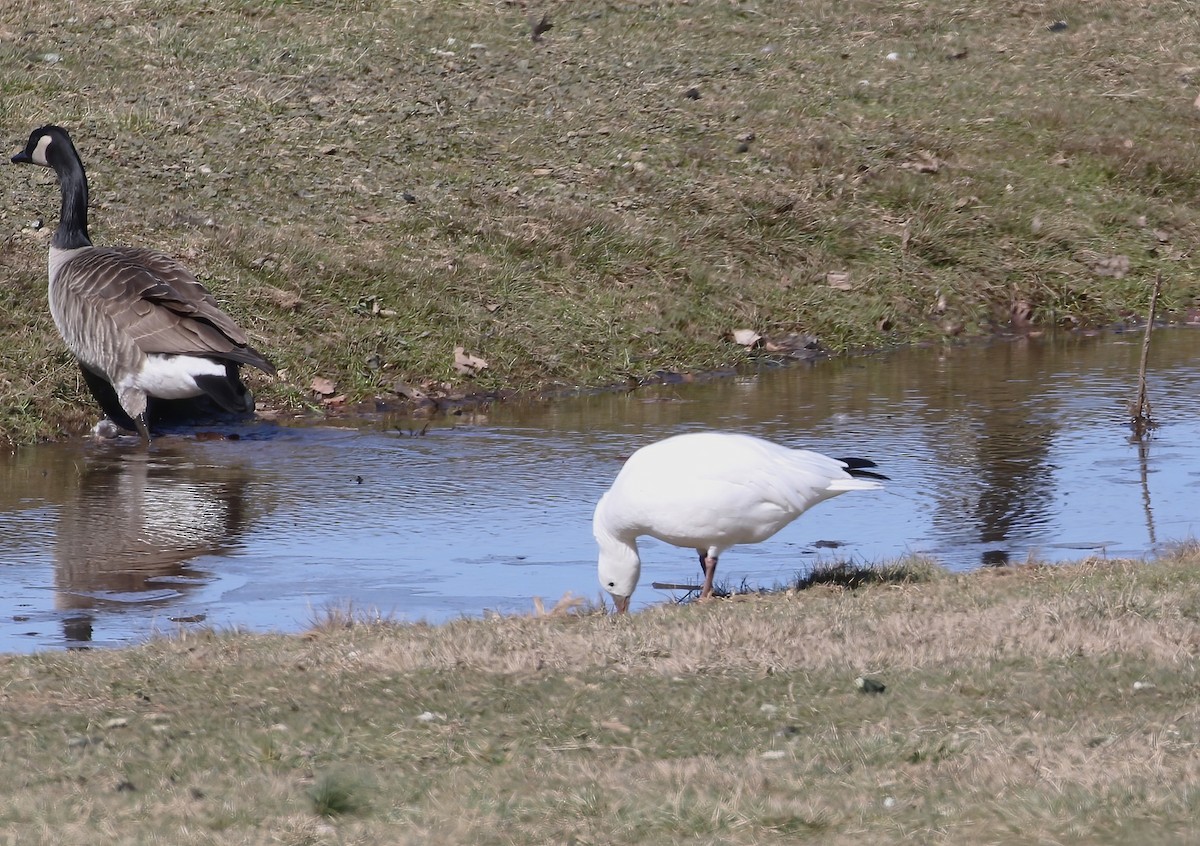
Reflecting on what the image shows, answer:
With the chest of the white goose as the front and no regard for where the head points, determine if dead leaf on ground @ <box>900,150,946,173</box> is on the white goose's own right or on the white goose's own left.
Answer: on the white goose's own right

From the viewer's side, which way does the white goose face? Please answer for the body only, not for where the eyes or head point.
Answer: to the viewer's left

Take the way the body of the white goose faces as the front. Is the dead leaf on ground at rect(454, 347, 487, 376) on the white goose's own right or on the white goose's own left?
on the white goose's own right

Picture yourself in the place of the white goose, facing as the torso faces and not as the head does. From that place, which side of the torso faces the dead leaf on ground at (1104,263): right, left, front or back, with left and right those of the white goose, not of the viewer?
right

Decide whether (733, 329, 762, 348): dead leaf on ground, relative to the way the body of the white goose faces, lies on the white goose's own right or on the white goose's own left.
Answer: on the white goose's own right

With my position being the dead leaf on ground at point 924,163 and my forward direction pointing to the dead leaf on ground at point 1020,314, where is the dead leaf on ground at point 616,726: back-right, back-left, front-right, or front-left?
front-right

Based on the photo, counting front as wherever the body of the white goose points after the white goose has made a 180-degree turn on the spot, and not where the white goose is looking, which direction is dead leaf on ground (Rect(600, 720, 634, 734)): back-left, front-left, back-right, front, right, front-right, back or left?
right

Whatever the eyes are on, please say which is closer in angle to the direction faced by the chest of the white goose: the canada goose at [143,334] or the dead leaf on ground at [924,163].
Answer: the canada goose

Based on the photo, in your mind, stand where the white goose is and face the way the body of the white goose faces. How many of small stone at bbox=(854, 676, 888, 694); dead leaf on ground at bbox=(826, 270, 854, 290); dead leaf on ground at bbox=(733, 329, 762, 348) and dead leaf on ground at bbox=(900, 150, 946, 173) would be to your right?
3

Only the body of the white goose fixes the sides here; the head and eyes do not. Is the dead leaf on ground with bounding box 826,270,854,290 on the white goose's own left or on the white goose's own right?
on the white goose's own right

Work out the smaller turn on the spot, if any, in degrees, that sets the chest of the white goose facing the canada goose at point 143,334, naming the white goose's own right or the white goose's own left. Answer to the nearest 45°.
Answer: approximately 45° to the white goose's own right

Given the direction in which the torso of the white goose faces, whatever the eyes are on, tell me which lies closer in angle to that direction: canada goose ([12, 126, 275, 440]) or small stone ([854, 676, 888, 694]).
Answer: the canada goose

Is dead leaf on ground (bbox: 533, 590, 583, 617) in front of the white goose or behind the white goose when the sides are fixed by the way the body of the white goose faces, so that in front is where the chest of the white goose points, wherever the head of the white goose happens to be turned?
in front

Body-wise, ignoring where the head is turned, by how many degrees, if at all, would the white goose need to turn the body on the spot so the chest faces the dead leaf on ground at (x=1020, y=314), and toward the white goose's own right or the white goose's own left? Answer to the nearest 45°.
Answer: approximately 90° to the white goose's own right
